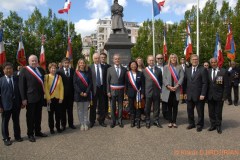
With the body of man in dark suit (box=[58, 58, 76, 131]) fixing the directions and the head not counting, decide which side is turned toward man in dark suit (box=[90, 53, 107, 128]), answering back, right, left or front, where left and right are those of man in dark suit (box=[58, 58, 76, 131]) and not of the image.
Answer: left

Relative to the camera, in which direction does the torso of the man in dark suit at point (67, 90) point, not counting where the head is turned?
toward the camera

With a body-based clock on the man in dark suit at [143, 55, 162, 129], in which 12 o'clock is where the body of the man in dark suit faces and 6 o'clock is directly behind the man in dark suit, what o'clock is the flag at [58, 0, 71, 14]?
The flag is roughly at 5 o'clock from the man in dark suit.

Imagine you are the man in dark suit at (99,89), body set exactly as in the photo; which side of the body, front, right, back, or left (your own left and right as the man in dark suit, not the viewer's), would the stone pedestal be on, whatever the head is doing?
back

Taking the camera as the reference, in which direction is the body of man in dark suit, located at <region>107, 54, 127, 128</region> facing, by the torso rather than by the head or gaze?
toward the camera

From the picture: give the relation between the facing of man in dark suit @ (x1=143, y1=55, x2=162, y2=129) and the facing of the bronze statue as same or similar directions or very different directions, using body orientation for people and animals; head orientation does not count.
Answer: same or similar directions

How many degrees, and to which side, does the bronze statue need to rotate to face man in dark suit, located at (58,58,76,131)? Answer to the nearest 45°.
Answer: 0° — it already faces them

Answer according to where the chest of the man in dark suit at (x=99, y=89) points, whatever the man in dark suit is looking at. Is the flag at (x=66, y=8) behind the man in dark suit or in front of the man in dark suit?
behind

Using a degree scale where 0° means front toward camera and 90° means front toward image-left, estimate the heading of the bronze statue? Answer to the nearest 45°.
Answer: approximately 0°

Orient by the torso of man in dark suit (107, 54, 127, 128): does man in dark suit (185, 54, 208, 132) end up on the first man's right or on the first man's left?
on the first man's left

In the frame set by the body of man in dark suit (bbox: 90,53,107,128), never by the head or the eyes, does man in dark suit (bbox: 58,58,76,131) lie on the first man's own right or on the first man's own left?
on the first man's own right

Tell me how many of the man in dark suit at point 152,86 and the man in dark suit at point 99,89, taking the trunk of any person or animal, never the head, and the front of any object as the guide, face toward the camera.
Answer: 2
